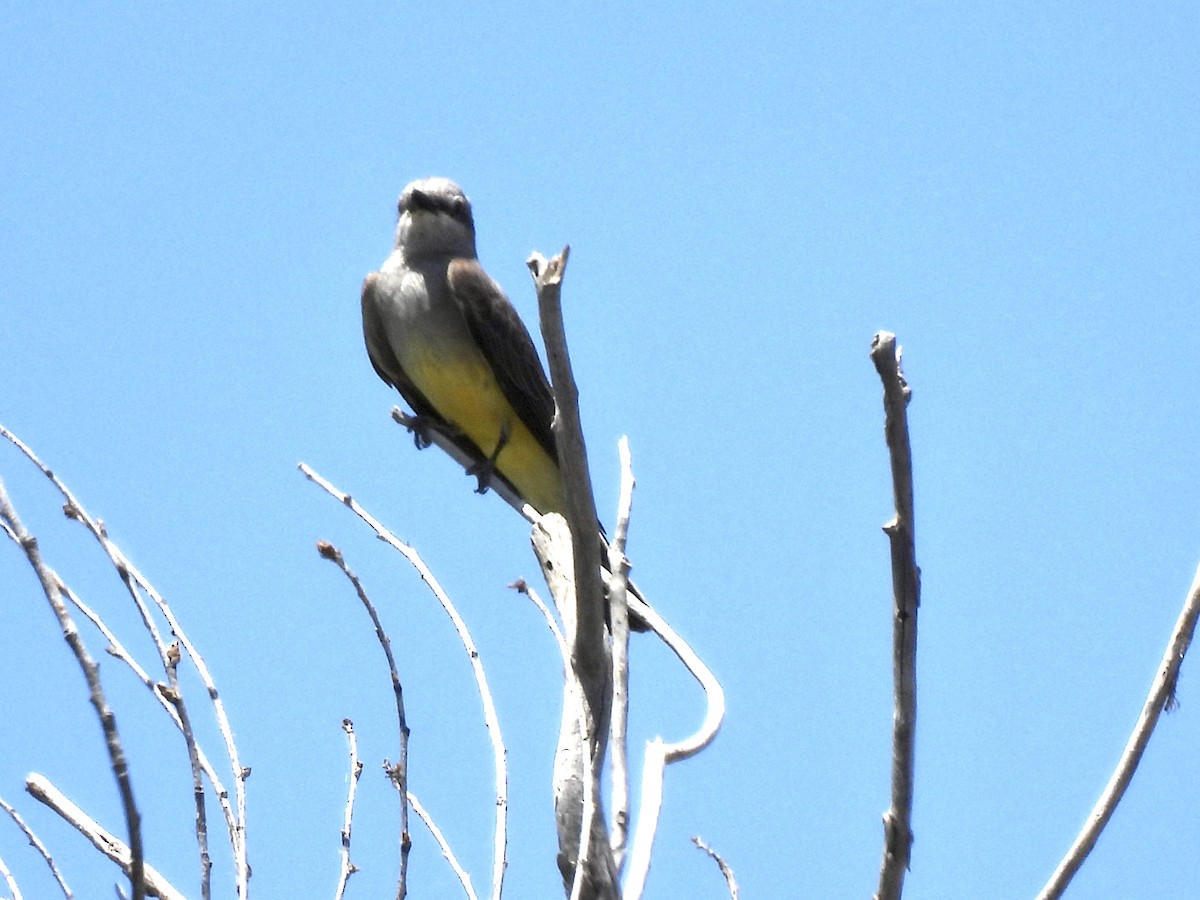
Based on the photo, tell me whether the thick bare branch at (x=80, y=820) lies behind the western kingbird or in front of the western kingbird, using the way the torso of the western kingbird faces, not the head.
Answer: in front

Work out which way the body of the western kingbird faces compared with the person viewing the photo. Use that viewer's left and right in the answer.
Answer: facing the viewer and to the left of the viewer
